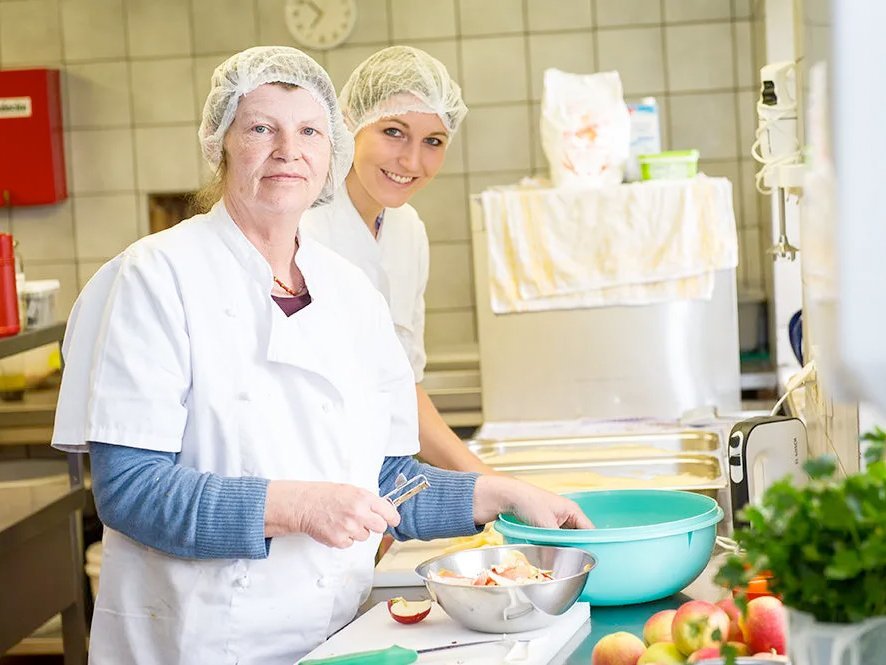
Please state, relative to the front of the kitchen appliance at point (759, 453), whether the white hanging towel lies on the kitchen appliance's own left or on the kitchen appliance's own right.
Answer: on the kitchen appliance's own right

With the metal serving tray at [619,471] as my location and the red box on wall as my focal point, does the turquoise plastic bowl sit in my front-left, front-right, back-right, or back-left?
back-left

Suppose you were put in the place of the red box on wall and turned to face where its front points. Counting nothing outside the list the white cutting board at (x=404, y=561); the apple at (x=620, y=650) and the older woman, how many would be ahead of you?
3

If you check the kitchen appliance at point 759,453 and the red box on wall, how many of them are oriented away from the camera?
0

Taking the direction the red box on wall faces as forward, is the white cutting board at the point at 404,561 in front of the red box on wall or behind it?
in front

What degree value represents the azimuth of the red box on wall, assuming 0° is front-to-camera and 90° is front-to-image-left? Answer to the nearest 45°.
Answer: approximately 0°

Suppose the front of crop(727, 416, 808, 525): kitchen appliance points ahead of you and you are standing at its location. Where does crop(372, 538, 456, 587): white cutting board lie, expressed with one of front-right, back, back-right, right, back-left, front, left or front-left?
front-right

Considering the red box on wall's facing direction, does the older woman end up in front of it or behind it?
in front

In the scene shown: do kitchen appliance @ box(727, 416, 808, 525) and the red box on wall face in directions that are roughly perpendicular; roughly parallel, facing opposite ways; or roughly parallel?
roughly perpendicular

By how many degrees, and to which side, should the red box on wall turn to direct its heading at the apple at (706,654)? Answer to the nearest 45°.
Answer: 0° — it already faces it

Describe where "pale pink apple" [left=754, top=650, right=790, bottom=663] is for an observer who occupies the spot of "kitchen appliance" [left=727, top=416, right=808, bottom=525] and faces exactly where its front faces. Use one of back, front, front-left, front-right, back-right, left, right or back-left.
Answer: front-left
